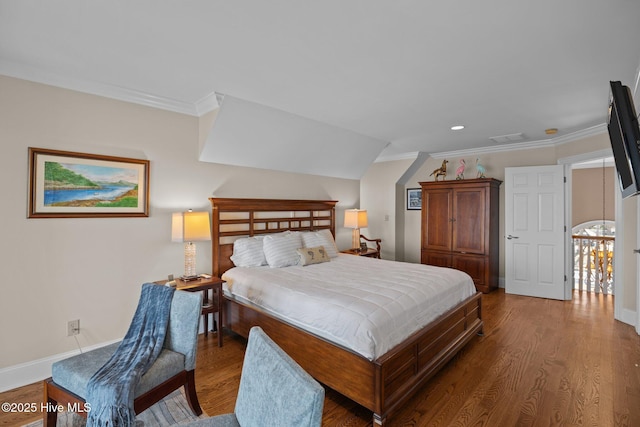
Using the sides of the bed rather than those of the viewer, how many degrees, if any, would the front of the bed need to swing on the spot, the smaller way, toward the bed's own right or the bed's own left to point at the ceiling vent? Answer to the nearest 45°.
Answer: approximately 90° to the bed's own left

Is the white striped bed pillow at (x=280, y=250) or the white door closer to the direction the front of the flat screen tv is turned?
the white striped bed pillow

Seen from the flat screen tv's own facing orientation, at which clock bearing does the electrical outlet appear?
The electrical outlet is roughly at 11 o'clock from the flat screen tv.

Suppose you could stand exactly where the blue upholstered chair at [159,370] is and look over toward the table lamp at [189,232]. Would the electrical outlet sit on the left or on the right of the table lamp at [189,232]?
left

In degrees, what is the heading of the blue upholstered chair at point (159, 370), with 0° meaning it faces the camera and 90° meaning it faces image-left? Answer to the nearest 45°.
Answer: approximately 45°

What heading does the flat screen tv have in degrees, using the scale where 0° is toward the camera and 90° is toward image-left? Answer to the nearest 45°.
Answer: approximately 90°

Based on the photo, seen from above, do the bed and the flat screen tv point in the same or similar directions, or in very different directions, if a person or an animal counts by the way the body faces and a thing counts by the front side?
very different directions

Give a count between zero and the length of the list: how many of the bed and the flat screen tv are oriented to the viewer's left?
1

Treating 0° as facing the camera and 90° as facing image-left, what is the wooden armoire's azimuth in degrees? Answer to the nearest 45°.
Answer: approximately 45°

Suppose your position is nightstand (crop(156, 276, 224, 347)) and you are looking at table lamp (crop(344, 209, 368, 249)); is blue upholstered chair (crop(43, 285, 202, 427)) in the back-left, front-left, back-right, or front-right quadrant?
back-right
